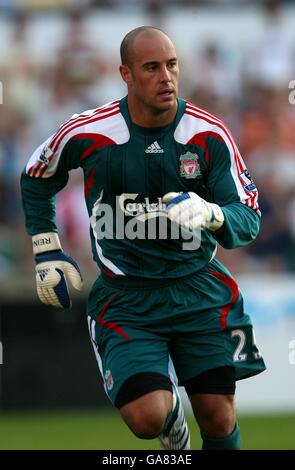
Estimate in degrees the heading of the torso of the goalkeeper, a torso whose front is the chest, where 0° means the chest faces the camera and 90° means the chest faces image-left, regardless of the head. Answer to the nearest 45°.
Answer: approximately 0°
